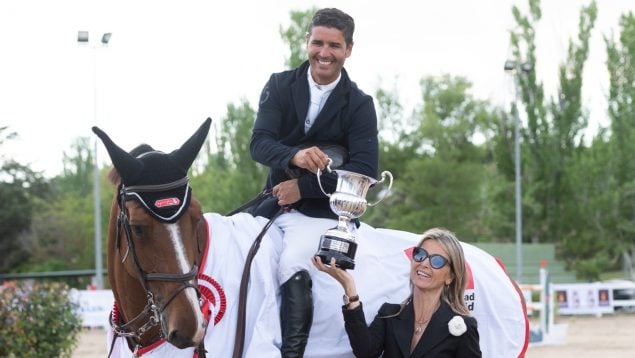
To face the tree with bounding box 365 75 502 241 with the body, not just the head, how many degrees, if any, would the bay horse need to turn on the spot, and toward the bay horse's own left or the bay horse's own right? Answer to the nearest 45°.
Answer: approximately 135° to the bay horse's own right

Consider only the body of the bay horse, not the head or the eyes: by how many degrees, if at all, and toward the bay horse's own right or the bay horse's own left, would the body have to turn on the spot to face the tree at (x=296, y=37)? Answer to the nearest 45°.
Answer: approximately 135° to the bay horse's own right

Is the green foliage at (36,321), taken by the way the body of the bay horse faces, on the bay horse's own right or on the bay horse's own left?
on the bay horse's own right

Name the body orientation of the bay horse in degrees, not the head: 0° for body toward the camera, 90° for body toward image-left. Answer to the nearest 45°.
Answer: approximately 45°

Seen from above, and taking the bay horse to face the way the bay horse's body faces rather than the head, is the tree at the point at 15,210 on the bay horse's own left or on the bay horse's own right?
on the bay horse's own right

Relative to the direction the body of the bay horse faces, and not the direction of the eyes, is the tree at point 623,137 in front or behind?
behind

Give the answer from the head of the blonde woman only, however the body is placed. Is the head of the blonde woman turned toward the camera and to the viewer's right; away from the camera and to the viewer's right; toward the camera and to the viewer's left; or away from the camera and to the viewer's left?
toward the camera and to the viewer's left
